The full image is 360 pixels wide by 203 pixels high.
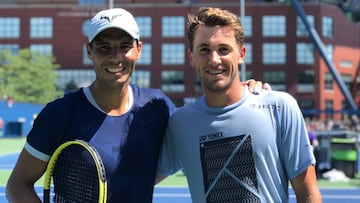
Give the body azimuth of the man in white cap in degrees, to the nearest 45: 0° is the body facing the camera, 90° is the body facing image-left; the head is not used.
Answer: approximately 0°
